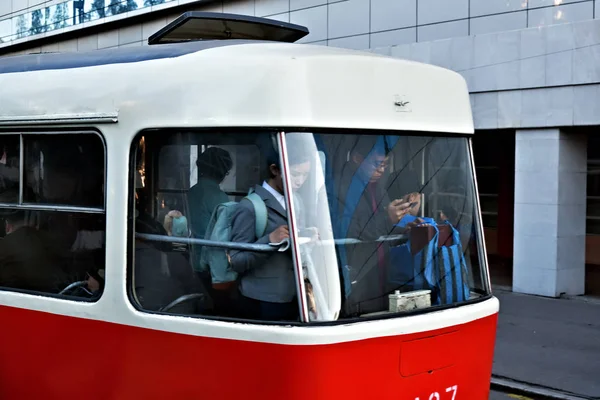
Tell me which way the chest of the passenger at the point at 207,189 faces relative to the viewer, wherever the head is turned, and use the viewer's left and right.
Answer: facing away from the viewer and to the right of the viewer

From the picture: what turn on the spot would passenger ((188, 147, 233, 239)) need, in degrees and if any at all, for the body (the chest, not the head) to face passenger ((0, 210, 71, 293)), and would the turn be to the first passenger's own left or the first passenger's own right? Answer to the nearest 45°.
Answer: approximately 90° to the first passenger's own left

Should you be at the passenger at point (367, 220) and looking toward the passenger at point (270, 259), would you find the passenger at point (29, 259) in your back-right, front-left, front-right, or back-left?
front-right

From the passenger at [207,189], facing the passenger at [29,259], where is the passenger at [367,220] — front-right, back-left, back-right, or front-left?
back-right
